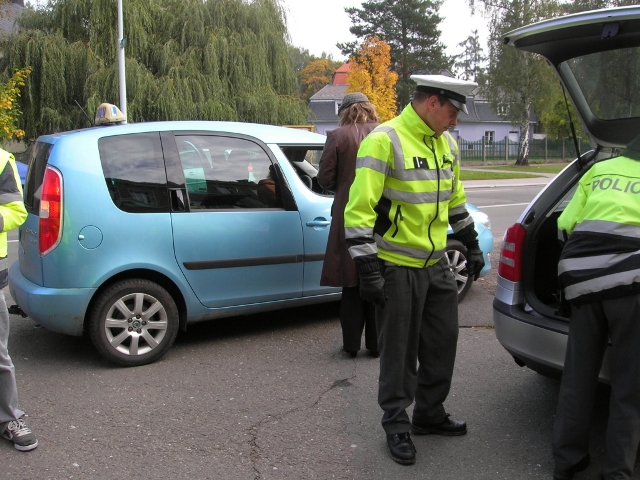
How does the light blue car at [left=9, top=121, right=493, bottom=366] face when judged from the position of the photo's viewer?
facing away from the viewer and to the right of the viewer

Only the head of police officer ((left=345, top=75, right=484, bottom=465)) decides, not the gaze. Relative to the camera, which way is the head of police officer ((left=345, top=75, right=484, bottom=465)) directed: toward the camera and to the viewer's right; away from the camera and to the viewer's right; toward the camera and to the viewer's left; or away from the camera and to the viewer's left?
toward the camera and to the viewer's right

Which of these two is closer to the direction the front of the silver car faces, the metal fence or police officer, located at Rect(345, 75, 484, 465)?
the metal fence

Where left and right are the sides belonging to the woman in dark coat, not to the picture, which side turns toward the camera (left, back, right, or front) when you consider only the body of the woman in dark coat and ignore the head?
back

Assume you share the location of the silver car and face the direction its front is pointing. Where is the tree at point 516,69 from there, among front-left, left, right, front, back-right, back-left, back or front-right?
front-left

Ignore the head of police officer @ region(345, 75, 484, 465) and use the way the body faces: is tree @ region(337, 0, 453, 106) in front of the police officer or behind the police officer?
behind

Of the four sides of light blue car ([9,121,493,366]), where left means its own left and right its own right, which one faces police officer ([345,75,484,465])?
right

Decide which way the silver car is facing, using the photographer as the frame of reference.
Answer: facing away from the viewer and to the right of the viewer

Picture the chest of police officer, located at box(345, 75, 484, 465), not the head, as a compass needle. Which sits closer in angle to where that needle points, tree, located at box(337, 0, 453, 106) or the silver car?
the silver car

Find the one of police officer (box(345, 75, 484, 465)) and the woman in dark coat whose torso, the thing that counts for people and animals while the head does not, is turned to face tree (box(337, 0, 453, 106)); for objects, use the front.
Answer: the woman in dark coat

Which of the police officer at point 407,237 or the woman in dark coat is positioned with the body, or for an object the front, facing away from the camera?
the woman in dark coat

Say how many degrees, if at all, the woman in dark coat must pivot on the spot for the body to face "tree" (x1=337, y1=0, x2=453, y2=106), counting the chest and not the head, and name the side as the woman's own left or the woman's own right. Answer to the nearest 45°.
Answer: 0° — they already face it

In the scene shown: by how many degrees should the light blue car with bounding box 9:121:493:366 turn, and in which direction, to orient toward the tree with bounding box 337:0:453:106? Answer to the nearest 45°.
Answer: approximately 45° to its left

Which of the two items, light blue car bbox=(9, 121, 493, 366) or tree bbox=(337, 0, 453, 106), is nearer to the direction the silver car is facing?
the tree

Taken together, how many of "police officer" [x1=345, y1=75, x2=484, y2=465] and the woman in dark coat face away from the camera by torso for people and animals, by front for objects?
1
